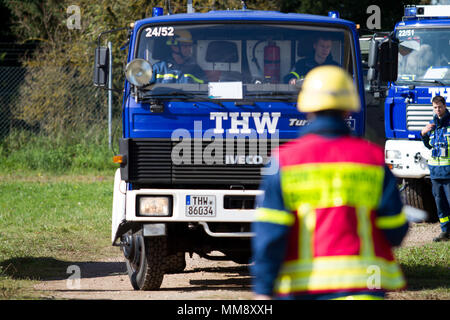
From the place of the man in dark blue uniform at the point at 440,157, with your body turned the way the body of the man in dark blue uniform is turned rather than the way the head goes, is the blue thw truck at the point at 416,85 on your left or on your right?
on your right

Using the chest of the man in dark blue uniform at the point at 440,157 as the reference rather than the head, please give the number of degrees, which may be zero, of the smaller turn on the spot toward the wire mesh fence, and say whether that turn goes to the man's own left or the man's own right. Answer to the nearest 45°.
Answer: approximately 90° to the man's own right

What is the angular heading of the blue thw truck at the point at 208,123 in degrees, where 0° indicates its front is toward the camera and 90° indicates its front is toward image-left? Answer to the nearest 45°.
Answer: approximately 0°

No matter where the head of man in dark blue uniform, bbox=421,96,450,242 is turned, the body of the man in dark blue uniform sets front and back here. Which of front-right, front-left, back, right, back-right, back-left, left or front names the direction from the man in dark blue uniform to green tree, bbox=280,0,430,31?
back-right

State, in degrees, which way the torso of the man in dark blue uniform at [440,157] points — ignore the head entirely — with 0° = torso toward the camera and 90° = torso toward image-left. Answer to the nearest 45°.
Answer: approximately 45°

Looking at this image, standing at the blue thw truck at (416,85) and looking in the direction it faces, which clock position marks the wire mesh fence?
The wire mesh fence is roughly at 4 o'clock from the blue thw truck.

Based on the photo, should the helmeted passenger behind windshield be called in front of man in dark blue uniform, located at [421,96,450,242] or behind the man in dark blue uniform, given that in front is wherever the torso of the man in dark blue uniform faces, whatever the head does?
in front

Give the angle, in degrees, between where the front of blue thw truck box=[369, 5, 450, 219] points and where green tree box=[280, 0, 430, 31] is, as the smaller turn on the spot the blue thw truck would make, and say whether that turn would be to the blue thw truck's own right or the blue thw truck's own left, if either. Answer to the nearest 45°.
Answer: approximately 180°

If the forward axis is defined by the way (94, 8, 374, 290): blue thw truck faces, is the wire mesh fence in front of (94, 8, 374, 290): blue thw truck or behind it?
behind
